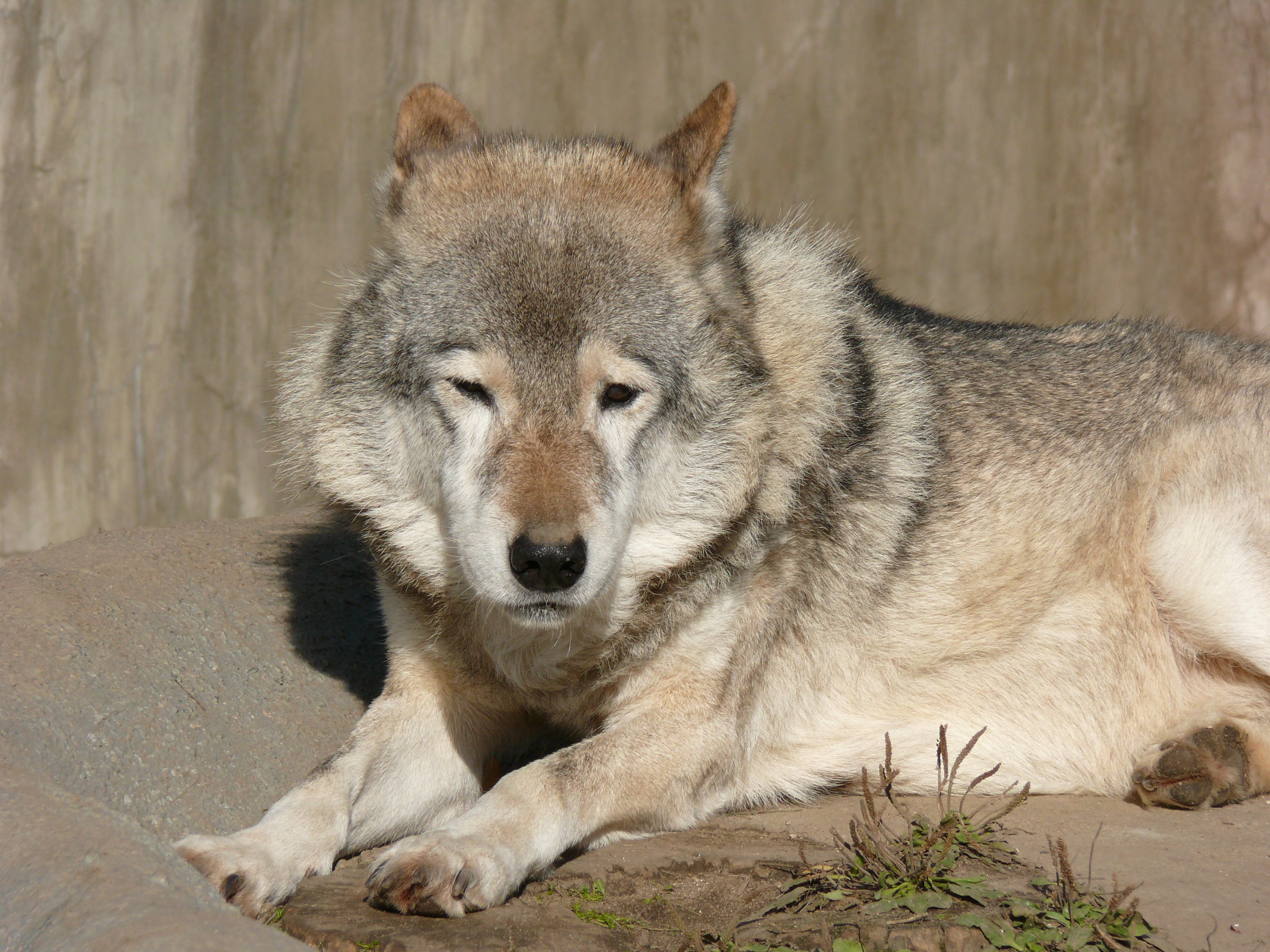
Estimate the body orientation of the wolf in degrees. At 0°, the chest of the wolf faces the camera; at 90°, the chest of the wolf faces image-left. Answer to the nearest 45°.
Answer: approximately 45°

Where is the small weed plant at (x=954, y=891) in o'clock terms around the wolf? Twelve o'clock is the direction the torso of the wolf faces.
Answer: The small weed plant is roughly at 9 o'clock from the wolf.
